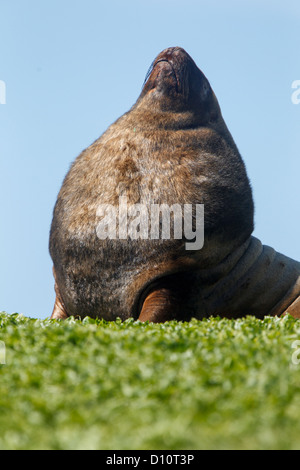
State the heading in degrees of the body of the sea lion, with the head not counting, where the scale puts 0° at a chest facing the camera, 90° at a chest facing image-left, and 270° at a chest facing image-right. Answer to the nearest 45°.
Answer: approximately 45°
